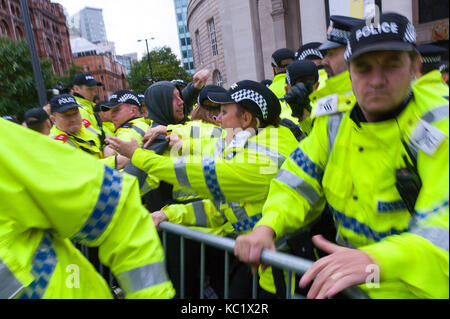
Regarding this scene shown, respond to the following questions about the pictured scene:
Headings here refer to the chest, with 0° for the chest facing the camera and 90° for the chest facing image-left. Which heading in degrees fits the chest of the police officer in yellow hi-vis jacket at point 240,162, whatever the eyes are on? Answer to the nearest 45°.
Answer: approximately 90°

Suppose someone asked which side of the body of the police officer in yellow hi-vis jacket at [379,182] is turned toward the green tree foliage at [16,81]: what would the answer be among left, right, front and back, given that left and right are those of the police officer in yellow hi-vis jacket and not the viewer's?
right

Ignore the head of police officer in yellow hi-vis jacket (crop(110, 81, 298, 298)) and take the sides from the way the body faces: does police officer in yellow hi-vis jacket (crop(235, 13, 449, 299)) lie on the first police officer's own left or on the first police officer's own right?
on the first police officer's own left

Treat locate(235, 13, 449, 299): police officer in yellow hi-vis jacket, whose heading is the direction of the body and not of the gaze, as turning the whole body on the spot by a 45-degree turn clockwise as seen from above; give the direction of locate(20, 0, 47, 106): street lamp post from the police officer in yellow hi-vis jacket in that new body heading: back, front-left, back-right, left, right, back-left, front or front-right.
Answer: front-right

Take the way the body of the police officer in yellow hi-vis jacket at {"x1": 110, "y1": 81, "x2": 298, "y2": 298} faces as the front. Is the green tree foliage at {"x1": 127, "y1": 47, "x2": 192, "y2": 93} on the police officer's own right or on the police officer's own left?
on the police officer's own right

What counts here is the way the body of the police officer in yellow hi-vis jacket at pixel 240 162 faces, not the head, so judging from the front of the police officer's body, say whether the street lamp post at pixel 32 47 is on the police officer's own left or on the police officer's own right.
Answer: on the police officer's own right

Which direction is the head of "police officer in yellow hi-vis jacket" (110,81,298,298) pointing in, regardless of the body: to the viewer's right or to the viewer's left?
to the viewer's left

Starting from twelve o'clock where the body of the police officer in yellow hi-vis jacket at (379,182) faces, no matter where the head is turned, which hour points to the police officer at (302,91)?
The police officer is roughly at 4 o'clock from the police officer in yellow hi-vis jacket.

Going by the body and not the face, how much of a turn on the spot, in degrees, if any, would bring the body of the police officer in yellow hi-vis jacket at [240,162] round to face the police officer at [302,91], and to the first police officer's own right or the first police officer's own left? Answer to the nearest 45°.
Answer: approximately 135° to the first police officer's own right

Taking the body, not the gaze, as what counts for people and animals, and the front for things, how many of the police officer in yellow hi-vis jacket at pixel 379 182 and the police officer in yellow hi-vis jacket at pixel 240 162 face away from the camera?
0
